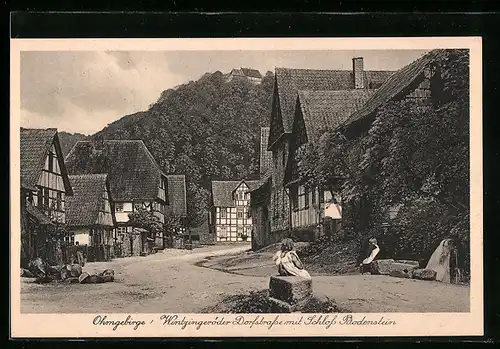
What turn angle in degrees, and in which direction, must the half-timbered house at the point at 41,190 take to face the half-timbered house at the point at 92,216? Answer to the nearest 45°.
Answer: approximately 45° to its left

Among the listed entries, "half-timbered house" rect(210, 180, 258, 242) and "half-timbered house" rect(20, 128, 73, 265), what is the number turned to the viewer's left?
0

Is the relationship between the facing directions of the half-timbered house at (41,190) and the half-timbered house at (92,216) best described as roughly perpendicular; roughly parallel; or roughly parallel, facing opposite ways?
roughly parallel

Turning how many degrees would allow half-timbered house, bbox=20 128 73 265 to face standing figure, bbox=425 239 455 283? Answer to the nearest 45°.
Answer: approximately 45° to its left

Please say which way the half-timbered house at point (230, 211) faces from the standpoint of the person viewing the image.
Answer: facing the viewer

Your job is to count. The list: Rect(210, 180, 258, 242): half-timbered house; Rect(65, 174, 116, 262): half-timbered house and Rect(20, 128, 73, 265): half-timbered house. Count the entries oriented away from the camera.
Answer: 0

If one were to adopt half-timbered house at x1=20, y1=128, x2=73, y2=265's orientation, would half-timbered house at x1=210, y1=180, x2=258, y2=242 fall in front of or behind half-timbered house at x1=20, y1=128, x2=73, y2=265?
in front

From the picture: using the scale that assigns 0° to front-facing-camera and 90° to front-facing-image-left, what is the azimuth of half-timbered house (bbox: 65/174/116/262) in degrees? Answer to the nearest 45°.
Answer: approximately 315°

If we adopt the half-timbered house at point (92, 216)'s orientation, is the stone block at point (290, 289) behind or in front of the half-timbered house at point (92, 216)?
in front

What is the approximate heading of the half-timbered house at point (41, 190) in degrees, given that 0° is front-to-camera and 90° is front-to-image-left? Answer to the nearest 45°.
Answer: approximately 315°
